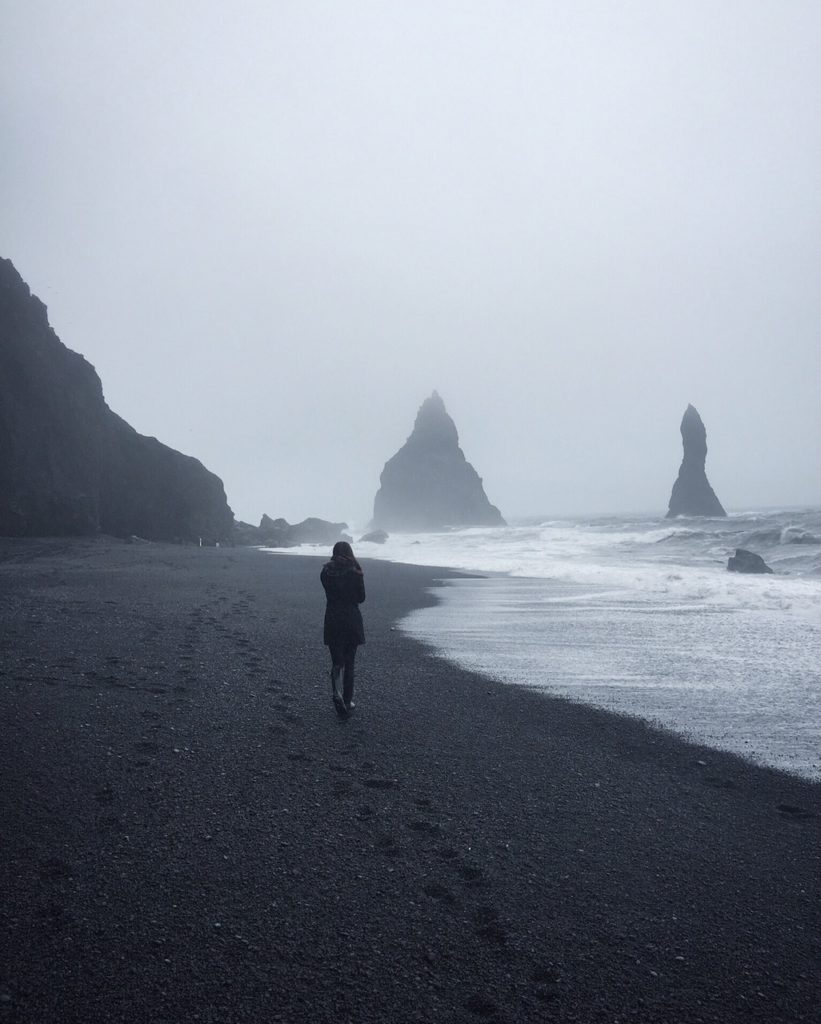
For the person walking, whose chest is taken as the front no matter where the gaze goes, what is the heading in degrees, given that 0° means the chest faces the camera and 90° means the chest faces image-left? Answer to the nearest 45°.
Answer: approximately 180°

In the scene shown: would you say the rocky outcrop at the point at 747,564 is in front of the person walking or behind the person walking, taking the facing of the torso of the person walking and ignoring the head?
in front

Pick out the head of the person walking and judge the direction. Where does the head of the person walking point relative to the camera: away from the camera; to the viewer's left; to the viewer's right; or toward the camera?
away from the camera
